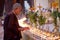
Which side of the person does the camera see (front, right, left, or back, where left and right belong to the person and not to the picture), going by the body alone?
right

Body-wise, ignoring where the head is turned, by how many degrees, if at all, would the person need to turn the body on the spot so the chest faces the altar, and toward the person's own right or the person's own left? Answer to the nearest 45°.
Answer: approximately 45° to the person's own right
